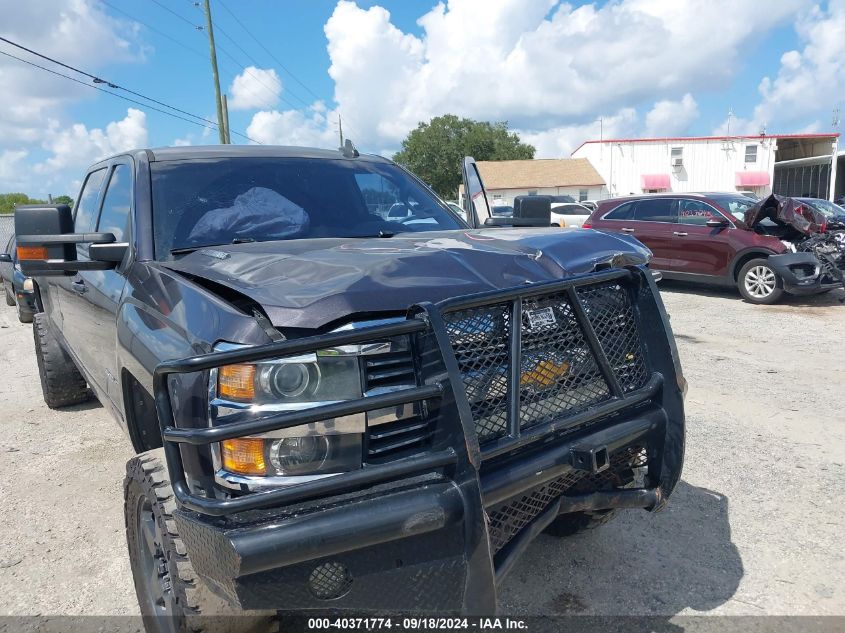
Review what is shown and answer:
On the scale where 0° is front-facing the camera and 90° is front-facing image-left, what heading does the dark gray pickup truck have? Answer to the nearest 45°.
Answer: approximately 315°

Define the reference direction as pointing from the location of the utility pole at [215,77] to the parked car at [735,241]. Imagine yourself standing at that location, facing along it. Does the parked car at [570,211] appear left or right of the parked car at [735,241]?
left

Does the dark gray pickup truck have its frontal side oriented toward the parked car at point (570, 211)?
no

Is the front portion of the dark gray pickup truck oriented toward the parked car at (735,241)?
no

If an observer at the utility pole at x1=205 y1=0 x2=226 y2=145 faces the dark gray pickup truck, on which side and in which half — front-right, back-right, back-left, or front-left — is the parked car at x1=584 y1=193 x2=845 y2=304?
front-left

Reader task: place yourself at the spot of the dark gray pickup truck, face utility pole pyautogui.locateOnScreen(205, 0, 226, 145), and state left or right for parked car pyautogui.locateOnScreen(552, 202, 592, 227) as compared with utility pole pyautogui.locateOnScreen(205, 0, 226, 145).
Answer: right

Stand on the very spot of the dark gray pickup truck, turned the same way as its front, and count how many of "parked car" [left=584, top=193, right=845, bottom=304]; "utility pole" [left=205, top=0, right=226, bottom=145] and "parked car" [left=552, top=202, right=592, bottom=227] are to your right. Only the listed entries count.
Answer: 0

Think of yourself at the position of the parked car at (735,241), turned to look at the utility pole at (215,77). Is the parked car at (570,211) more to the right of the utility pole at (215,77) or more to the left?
right

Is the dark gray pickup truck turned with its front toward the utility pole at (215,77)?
no
